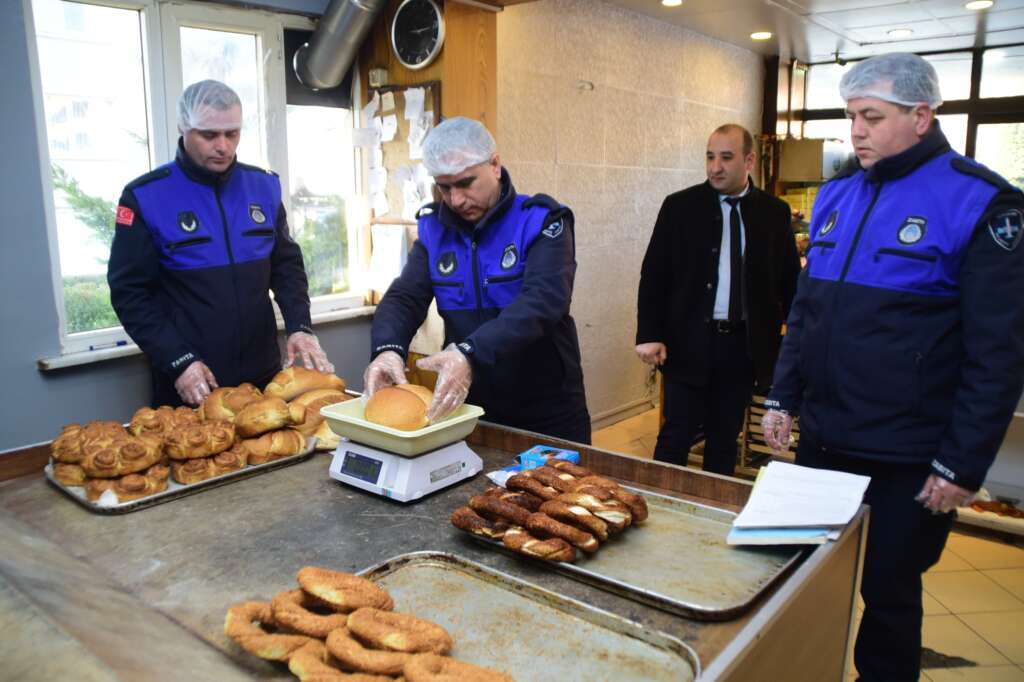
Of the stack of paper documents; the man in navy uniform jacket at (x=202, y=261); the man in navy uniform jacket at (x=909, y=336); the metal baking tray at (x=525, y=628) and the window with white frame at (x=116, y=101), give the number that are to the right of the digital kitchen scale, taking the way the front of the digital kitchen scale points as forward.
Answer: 2

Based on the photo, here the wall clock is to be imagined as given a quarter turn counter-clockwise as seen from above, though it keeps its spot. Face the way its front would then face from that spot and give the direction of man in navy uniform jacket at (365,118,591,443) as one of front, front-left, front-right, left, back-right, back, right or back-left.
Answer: front-right

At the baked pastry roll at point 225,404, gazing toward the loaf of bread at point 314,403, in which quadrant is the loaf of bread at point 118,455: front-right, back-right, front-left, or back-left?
back-right

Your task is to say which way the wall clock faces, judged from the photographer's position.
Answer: facing the viewer and to the left of the viewer

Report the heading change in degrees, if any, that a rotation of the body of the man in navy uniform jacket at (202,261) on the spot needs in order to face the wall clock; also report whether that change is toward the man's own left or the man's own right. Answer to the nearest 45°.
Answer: approximately 90° to the man's own left

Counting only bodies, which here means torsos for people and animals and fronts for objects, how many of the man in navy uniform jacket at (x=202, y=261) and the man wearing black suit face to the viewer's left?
0

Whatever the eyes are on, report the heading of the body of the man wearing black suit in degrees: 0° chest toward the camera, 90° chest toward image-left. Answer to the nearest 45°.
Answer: approximately 0°

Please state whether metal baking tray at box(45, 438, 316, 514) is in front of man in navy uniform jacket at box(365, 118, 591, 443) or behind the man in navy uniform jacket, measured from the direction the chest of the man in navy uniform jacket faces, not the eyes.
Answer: in front

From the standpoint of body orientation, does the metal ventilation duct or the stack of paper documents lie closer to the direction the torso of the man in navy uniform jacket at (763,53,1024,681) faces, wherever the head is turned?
the stack of paper documents

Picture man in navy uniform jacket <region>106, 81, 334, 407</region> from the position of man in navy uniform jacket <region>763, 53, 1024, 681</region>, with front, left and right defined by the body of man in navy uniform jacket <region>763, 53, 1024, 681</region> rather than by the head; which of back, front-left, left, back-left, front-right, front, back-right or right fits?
front-right

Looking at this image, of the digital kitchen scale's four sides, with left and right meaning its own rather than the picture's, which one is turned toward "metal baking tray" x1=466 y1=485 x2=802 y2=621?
left

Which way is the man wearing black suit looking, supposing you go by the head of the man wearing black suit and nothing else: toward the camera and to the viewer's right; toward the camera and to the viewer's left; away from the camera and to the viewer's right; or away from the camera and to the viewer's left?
toward the camera and to the viewer's left

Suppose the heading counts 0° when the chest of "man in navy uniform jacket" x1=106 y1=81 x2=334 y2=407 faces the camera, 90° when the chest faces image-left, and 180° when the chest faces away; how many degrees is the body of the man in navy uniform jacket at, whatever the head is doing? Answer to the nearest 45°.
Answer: approximately 315°
